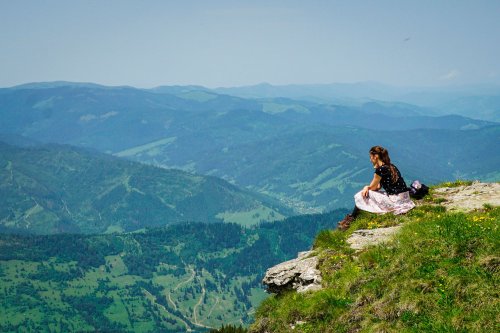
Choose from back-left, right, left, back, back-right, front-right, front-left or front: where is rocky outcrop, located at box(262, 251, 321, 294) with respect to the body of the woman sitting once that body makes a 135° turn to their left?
right

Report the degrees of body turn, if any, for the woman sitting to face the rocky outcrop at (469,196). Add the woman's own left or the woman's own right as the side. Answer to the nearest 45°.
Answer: approximately 135° to the woman's own right

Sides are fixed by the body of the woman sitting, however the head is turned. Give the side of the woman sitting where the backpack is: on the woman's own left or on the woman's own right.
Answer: on the woman's own right

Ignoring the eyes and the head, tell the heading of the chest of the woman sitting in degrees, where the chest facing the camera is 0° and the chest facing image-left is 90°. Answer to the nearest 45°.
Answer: approximately 90°

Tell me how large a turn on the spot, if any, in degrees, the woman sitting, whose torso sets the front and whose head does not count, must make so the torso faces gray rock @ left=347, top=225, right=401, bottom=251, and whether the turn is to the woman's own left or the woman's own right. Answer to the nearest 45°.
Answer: approximately 90° to the woman's own left
